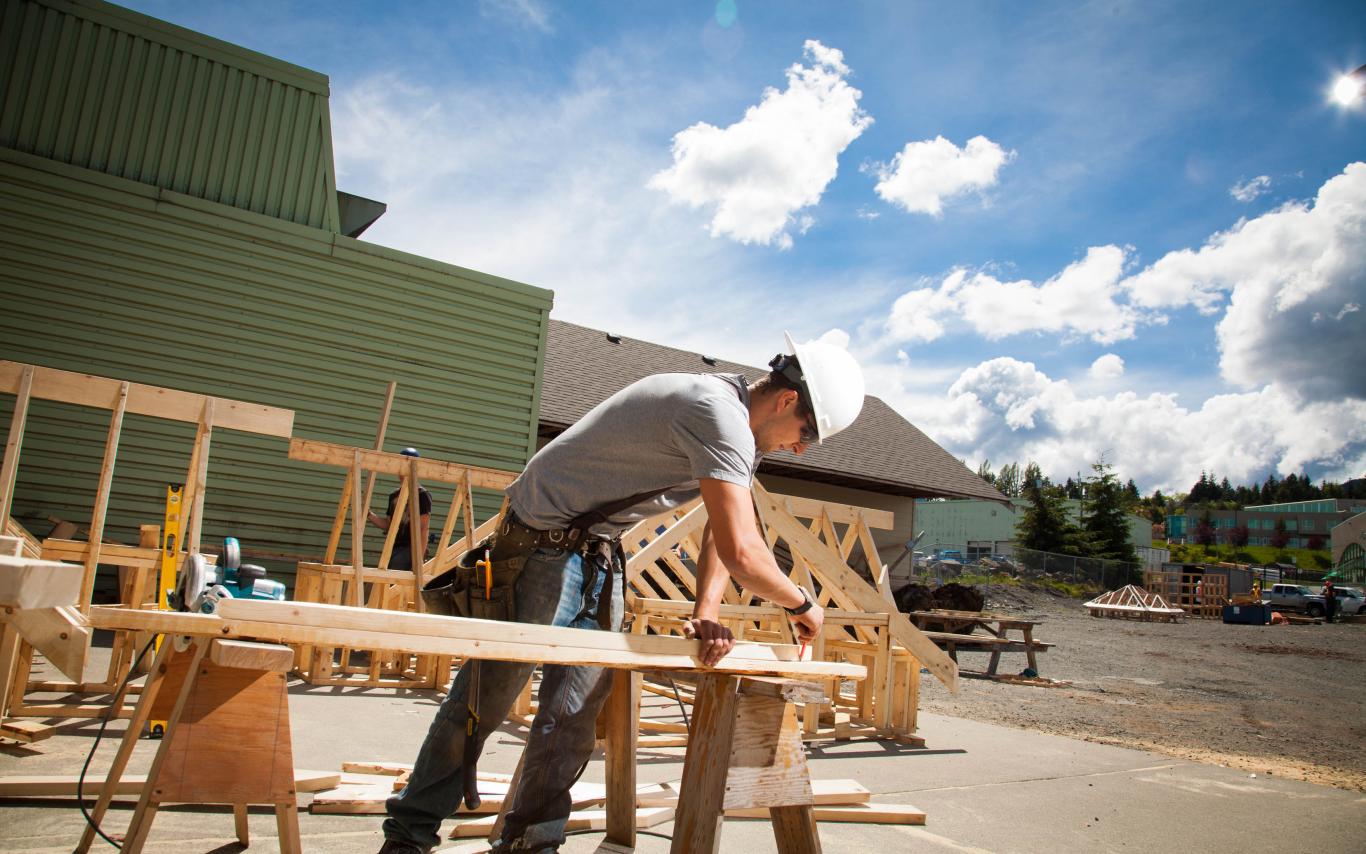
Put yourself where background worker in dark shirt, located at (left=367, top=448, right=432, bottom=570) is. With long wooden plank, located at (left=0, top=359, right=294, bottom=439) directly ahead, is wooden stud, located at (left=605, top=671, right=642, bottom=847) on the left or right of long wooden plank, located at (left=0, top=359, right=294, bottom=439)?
left

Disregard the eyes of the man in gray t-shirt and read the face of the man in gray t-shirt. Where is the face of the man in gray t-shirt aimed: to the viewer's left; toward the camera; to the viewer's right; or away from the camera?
to the viewer's right

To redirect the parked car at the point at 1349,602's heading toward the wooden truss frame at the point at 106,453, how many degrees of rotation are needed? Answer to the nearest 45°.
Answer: approximately 90° to its left

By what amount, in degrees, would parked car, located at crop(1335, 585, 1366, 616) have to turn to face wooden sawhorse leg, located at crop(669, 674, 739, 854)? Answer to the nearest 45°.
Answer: approximately 90° to its left

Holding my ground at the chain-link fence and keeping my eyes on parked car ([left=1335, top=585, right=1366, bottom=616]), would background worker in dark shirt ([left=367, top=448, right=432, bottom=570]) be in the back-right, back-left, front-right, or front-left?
back-right
